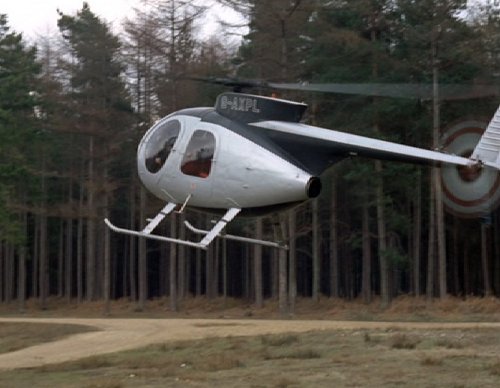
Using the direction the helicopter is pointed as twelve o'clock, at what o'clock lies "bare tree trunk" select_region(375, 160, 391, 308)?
The bare tree trunk is roughly at 2 o'clock from the helicopter.

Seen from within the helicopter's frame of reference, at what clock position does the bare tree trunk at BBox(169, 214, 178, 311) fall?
The bare tree trunk is roughly at 1 o'clock from the helicopter.

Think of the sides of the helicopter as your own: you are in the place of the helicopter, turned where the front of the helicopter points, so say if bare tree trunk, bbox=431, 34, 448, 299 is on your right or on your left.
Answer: on your right

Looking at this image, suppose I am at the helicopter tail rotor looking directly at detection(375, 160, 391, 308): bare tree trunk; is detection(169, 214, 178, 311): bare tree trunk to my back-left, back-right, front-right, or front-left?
front-left

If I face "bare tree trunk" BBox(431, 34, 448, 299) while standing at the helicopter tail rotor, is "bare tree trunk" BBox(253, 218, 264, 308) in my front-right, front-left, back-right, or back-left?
front-left

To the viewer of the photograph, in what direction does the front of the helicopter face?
facing away from the viewer and to the left of the viewer

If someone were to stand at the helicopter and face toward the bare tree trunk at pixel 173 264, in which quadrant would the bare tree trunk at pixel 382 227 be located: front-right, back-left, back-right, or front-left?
front-right
